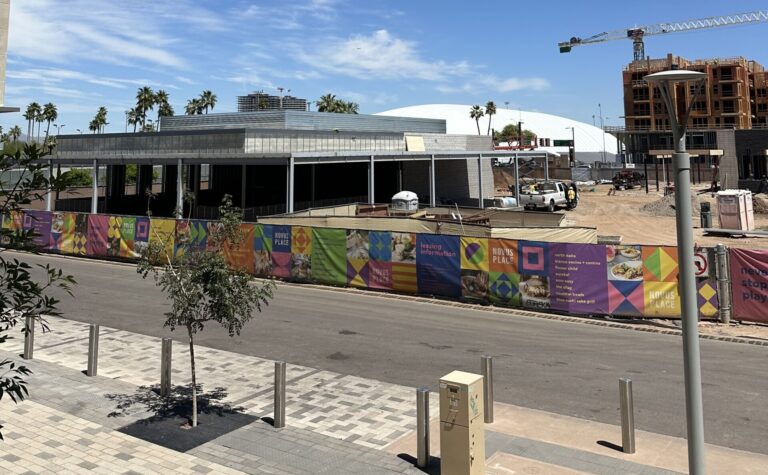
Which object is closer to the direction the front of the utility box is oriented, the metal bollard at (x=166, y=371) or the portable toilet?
the metal bollard

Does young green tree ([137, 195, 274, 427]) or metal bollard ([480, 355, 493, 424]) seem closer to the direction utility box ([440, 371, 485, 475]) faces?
the young green tree

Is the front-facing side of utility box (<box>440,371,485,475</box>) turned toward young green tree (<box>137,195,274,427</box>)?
no

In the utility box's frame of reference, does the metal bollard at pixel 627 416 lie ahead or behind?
behind

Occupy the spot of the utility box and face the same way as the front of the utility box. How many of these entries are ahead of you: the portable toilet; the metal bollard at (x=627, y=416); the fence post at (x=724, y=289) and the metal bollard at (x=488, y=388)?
0

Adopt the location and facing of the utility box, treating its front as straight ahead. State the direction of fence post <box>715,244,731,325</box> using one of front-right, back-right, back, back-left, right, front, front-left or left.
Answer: back

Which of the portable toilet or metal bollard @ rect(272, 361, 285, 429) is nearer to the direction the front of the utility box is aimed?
the metal bollard

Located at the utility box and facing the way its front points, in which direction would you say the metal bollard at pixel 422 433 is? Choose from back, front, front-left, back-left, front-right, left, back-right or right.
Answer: right

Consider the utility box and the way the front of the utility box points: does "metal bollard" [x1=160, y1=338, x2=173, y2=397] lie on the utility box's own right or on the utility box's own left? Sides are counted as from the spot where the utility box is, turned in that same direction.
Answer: on the utility box's own right

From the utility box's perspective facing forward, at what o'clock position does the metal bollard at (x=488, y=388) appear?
The metal bollard is roughly at 5 o'clock from the utility box.

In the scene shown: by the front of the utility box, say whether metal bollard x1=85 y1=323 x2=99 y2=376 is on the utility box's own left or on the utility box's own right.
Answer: on the utility box's own right

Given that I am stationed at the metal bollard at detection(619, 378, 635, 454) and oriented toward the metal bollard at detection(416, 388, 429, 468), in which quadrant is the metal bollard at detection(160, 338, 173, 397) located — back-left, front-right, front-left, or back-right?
front-right

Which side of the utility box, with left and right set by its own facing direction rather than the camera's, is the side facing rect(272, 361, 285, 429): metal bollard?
right

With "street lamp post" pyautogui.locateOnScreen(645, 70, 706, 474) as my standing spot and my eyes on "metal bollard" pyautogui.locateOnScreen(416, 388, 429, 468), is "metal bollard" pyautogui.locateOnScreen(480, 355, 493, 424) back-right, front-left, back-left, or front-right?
front-right

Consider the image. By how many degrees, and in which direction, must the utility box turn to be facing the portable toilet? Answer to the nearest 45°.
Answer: approximately 180°
